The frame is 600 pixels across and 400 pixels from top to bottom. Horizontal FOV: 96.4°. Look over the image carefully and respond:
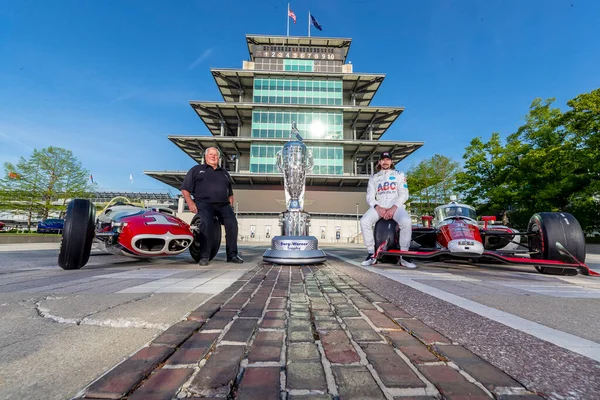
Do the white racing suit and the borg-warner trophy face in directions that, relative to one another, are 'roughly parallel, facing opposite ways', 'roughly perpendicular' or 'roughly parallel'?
roughly parallel

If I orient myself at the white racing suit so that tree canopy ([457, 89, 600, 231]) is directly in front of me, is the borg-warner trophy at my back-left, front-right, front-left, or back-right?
back-left

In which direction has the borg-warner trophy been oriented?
toward the camera

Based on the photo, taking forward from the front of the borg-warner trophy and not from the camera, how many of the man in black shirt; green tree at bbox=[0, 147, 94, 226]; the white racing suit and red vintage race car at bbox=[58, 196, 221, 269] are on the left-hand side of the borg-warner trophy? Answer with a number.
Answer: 1

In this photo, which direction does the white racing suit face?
toward the camera

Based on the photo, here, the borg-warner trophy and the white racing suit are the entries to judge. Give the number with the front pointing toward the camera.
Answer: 2

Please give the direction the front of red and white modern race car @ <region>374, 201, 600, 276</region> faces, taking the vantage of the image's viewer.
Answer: facing the viewer

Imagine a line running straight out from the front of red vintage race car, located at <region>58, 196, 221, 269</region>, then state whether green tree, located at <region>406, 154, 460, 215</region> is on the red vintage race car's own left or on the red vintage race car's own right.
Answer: on the red vintage race car's own left

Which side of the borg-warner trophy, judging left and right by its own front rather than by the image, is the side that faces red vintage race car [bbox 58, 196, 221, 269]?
right

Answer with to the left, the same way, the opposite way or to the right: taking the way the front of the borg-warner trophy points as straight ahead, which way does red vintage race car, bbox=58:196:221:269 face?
to the left

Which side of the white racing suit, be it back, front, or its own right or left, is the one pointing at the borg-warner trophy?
right
